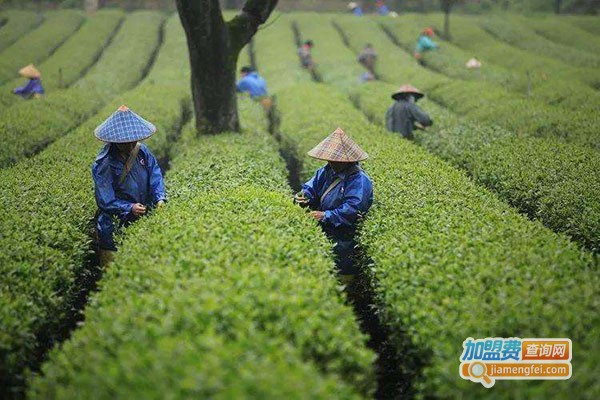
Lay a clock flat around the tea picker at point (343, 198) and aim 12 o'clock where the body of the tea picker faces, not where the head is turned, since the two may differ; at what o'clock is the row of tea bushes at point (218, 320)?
The row of tea bushes is roughly at 11 o'clock from the tea picker.

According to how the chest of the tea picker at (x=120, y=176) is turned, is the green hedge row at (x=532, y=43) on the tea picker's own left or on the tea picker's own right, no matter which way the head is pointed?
on the tea picker's own left

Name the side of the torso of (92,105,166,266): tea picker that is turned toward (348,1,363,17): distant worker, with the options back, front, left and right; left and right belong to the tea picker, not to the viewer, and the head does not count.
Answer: left

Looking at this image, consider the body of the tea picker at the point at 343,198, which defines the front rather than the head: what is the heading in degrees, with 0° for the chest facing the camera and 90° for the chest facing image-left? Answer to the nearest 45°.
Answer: approximately 45°

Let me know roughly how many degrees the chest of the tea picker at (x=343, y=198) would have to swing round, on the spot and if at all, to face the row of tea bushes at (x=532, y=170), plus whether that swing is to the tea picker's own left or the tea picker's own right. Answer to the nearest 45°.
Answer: approximately 180°

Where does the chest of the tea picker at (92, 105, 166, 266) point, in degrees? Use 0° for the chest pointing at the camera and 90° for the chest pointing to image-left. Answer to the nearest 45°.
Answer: approximately 315°

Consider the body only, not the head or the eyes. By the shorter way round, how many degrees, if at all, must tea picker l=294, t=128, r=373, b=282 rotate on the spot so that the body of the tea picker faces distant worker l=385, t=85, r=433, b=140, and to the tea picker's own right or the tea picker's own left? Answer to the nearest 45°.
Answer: approximately 135° to the tea picker's own right

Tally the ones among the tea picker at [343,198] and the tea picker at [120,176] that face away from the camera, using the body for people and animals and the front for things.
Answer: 0

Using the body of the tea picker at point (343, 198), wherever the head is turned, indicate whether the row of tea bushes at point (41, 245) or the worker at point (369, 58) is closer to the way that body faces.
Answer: the row of tea bushes

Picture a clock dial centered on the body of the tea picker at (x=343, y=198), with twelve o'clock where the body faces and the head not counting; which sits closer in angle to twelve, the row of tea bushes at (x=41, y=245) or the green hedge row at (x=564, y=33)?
the row of tea bushes

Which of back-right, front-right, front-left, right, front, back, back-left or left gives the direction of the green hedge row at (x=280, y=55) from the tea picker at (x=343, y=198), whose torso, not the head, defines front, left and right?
back-right

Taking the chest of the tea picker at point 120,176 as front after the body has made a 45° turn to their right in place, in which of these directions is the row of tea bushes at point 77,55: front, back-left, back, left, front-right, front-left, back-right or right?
back

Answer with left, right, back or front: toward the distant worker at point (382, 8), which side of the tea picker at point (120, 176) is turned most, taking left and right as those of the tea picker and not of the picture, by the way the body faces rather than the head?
left
